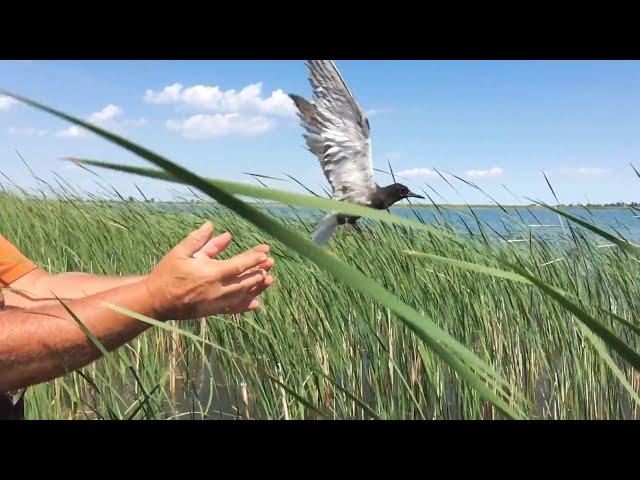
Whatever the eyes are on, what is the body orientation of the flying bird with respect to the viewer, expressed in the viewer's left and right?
facing to the right of the viewer
